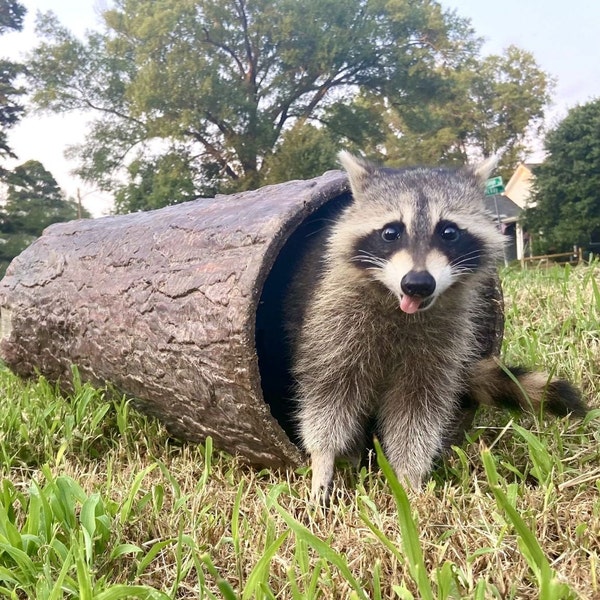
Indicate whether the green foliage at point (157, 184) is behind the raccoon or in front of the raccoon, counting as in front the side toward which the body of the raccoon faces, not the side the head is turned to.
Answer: behind

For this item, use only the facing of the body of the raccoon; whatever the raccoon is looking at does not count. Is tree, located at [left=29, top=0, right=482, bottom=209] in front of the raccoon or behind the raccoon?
behind

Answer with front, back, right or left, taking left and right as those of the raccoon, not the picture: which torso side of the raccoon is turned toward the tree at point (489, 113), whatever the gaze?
back

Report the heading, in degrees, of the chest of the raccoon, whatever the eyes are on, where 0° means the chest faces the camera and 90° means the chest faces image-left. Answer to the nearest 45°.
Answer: approximately 0°

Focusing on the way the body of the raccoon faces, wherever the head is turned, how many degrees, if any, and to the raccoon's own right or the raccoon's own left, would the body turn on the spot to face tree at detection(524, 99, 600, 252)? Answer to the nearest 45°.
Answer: approximately 180°
